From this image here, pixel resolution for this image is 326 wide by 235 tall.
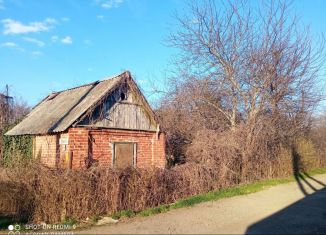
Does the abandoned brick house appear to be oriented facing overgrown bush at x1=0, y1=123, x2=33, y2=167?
no

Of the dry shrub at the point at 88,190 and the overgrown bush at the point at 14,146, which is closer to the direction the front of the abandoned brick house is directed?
the dry shrub

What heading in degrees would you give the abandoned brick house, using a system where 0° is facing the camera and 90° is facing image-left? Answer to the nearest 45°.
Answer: approximately 315°
